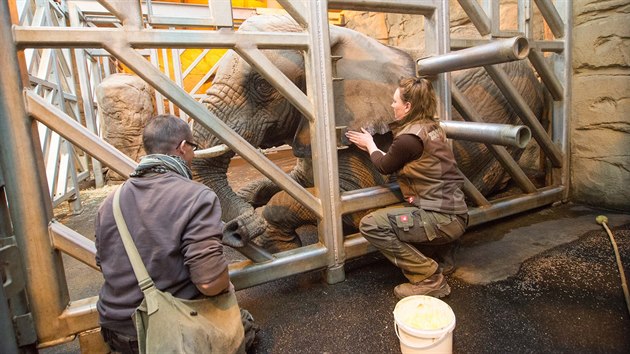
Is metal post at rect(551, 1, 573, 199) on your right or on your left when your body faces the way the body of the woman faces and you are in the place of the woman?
on your right

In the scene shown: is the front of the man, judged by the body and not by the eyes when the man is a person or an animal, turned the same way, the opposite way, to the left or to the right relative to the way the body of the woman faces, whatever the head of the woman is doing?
to the right

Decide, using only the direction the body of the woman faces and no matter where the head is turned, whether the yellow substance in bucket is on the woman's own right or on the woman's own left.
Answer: on the woman's own left

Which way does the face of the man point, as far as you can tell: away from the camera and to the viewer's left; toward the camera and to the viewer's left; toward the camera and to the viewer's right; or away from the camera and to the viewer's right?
away from the camera and to the viewer's right

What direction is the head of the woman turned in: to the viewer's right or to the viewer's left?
to the viewer's left

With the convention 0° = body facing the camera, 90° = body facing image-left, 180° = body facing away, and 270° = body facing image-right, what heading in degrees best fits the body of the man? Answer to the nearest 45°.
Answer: approximately 225°

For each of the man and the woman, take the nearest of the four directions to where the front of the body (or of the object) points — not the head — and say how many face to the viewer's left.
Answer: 1

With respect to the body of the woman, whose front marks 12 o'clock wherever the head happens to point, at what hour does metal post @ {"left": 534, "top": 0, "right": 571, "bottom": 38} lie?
The metal post is roughly at 4 o'clock from the woman.

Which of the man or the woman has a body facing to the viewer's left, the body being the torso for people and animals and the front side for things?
the woman

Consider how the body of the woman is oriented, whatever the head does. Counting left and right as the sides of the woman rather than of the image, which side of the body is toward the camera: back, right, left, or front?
left
